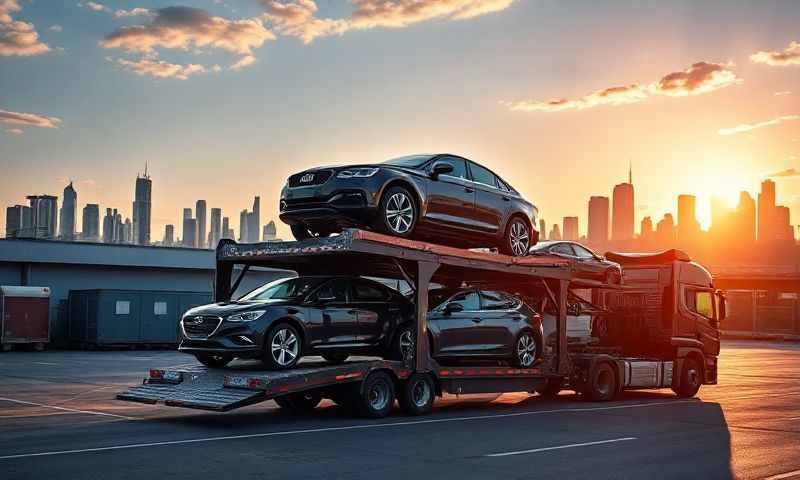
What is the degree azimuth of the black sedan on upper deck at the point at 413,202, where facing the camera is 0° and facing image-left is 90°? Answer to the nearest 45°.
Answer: approximately 45°

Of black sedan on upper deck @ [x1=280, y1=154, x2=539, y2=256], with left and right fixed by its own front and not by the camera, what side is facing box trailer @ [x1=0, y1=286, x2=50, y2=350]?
right

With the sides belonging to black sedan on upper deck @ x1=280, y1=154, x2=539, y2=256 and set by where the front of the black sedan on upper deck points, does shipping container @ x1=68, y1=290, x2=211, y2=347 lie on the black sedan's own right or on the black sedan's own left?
on the black sedan's own right
